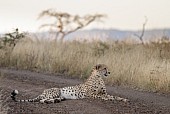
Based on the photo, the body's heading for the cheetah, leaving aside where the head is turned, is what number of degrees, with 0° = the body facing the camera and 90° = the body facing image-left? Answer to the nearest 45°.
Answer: approximately 270°
